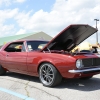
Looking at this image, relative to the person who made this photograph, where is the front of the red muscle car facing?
facing the viewer and to the right of the viewer
